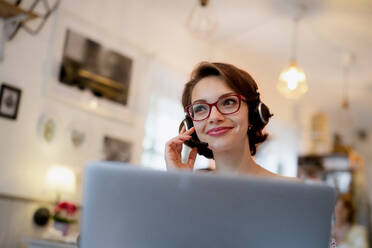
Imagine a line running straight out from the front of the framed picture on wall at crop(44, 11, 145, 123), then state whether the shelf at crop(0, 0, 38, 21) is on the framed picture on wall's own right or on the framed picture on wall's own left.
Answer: on the framed picture on wall's own right

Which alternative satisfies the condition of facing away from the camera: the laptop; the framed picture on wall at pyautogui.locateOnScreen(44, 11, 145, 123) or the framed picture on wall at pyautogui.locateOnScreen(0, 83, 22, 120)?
the laptop

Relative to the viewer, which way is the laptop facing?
away from the camera

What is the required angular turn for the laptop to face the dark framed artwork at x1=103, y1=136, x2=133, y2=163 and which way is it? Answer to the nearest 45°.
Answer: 0° — it already faces it

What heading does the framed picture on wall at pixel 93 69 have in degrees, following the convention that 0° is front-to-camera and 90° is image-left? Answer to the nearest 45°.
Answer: approximately 315°
